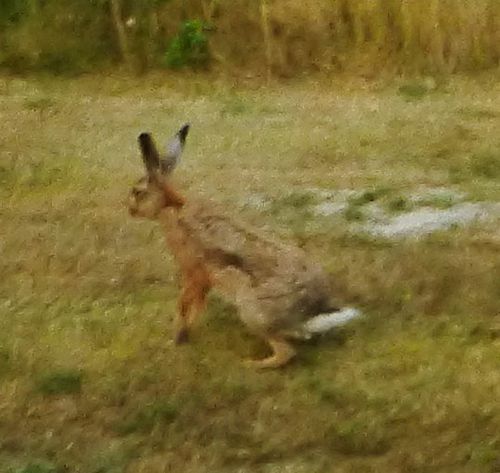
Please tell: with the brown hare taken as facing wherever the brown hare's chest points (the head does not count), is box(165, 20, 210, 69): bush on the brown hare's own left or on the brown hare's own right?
on the brown hare's own right

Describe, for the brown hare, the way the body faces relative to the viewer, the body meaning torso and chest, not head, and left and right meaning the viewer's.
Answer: facing to the left of the viewer
